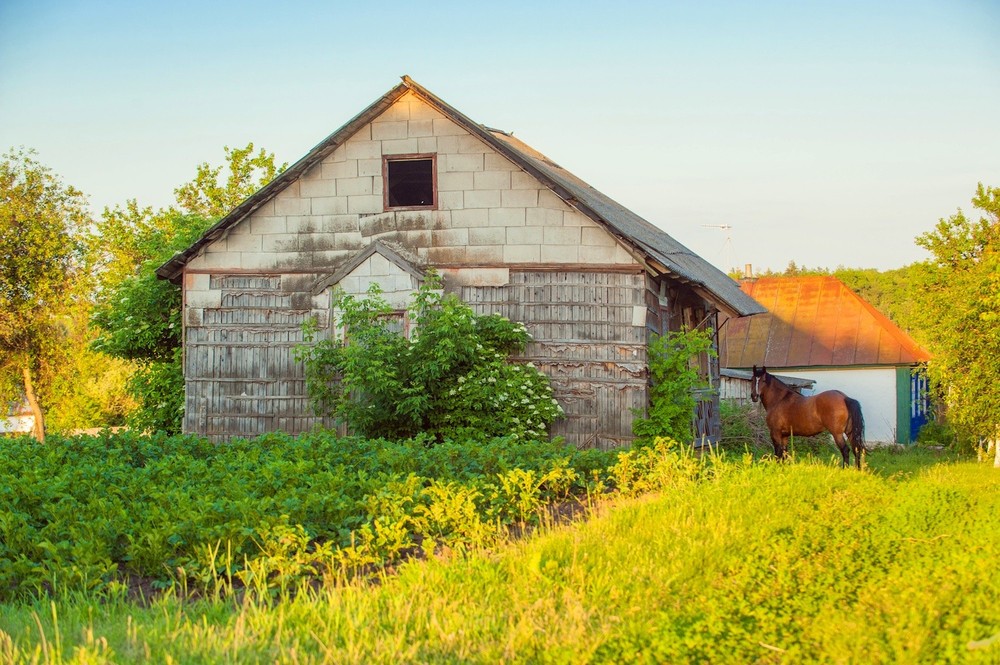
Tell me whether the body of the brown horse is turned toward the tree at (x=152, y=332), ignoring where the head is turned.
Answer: yes

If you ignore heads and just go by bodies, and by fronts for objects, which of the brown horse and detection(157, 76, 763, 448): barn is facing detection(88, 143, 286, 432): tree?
the brown horse

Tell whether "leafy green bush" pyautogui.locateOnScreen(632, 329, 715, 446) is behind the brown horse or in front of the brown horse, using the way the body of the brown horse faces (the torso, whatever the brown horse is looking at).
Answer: in front

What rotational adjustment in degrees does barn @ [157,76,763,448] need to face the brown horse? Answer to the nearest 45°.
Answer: approximately 90° to its left

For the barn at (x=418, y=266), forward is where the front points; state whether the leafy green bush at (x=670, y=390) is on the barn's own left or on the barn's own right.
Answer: on the barn's own left

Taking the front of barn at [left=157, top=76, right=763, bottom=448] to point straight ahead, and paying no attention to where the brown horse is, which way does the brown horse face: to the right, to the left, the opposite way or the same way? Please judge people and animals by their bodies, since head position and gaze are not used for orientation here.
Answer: to the right

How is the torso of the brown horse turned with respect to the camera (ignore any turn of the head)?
to the viewer's left

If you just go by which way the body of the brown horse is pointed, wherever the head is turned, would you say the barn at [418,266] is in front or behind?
in front

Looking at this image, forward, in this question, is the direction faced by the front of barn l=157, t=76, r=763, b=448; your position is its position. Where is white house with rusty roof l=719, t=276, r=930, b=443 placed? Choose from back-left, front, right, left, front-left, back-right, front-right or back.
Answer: back-left

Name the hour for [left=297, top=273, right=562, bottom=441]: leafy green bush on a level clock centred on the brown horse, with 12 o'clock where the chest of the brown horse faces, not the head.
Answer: The leafy green bush is roughly at 11 o'clock from the brown horse.

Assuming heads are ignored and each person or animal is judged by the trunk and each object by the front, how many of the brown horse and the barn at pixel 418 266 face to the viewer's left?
1

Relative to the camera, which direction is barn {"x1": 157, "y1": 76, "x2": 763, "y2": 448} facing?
toward the camera
